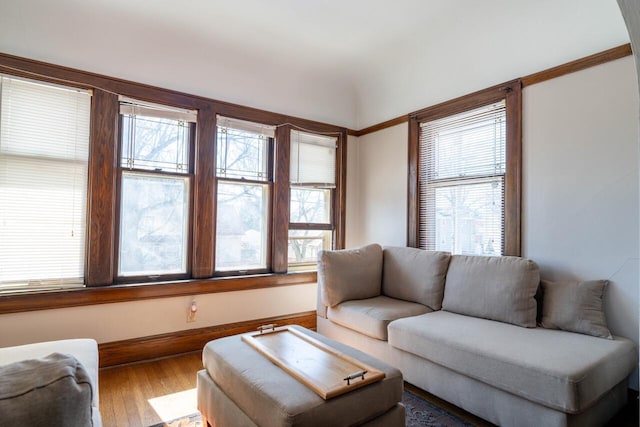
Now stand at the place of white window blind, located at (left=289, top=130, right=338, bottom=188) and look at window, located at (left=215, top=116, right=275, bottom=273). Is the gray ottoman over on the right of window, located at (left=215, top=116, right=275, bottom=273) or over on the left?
left

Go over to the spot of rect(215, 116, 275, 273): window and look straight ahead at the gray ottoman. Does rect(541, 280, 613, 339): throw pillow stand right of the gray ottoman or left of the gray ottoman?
left

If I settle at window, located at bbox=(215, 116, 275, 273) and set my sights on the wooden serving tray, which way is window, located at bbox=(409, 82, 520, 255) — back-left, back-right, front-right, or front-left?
front-left

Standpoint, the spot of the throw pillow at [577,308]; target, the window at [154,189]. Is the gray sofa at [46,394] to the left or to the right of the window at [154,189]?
left

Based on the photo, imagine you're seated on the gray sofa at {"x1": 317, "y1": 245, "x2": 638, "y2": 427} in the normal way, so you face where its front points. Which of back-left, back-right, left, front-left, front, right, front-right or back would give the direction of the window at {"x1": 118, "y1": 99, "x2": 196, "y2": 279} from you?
front-right

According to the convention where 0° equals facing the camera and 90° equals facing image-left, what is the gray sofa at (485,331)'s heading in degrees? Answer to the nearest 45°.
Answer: approximately 45°

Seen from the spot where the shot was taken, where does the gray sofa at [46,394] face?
facing the viewer and to the right of the viewer

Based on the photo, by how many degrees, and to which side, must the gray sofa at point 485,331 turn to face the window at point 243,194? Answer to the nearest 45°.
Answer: approximately 45° to its right

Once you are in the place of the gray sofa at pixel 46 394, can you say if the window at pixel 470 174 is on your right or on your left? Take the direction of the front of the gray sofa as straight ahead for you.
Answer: on your left

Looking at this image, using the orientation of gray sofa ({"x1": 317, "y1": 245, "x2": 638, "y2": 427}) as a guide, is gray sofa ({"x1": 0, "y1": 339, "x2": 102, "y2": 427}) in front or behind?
in front

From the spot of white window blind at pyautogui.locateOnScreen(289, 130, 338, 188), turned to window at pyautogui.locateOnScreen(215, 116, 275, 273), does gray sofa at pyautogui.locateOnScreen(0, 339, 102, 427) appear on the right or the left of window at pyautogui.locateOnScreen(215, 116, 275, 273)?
left

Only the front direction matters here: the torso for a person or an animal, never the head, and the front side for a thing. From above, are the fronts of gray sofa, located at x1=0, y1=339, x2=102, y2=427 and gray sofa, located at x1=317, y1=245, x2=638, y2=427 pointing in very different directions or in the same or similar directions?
very different directions

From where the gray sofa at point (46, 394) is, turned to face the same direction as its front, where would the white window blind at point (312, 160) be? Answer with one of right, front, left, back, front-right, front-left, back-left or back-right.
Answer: left

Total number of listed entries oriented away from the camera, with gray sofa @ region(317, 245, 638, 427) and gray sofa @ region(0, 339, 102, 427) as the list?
0
